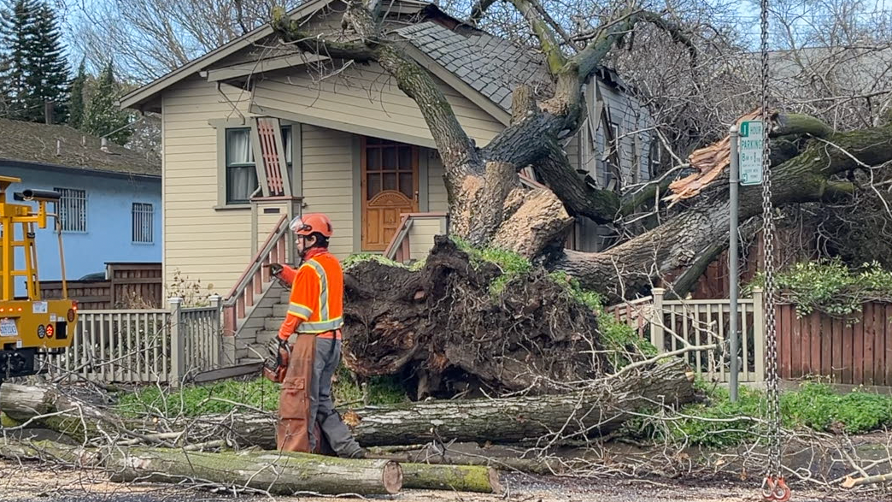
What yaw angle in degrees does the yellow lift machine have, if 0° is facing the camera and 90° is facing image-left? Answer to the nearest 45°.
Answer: approximately 180°

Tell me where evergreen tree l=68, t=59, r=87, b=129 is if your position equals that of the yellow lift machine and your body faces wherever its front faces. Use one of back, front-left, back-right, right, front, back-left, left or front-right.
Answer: front

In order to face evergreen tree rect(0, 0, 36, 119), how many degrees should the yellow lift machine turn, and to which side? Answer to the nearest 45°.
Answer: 0° — it already faces it

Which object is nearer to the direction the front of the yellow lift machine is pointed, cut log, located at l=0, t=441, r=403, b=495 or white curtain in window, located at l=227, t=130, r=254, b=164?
the white curtain in window

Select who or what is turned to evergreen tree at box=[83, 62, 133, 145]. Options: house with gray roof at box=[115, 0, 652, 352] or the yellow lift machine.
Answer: the yellow lift machine

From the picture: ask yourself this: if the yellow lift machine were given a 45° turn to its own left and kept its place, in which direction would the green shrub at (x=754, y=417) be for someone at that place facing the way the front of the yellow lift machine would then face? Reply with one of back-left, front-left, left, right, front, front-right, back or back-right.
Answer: back

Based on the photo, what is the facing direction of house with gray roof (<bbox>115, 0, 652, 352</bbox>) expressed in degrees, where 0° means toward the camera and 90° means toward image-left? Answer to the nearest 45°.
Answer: approximately 45°

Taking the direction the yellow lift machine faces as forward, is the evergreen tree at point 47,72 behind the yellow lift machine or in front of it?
in front

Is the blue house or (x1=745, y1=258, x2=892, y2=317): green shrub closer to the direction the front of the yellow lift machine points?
the blue house

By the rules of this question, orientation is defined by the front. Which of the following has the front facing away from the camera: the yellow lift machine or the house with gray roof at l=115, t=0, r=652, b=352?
the yellow lift machine

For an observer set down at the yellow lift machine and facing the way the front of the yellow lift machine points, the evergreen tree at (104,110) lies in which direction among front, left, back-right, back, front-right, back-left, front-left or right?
front

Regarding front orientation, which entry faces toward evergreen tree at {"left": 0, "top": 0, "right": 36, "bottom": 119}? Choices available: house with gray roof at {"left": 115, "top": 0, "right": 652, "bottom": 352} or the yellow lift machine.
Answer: the yellow lift machine

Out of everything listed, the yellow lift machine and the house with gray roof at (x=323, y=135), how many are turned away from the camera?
1

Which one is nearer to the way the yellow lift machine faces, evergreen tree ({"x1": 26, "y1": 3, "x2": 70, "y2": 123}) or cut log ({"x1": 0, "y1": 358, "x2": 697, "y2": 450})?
the evergreen tree

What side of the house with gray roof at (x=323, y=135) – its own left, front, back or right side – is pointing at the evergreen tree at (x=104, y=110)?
right

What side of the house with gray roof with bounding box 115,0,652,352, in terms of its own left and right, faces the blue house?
right

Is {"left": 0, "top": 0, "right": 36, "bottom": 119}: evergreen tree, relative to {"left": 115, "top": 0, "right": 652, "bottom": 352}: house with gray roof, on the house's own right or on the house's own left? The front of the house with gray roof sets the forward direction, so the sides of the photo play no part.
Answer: on the house's own right

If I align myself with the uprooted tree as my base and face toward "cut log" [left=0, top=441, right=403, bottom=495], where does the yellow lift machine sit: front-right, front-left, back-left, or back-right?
front-right
